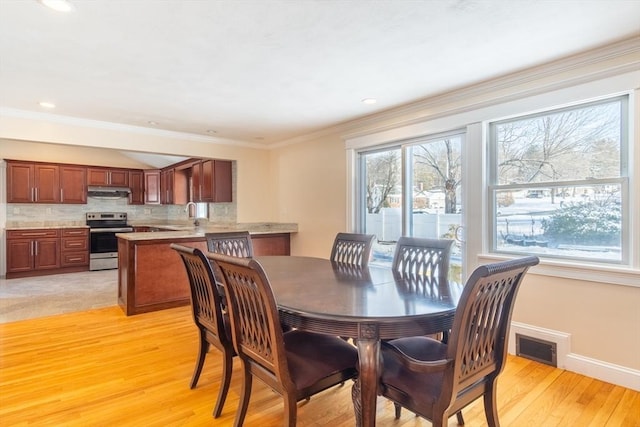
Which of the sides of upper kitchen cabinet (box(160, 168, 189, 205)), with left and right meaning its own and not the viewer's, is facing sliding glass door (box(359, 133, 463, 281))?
left

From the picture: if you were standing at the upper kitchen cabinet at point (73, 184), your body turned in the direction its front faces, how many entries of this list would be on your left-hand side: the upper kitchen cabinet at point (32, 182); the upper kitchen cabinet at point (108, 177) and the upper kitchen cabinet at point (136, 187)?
2

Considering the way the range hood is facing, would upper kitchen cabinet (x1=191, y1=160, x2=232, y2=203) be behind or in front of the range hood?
in front

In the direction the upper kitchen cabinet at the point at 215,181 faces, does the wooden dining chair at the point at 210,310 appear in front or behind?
in front

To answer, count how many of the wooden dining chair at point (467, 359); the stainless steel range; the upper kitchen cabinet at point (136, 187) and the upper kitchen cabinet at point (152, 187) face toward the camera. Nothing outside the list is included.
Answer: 3

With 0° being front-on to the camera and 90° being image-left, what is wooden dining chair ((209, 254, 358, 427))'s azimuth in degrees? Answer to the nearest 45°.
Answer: approximately 225°

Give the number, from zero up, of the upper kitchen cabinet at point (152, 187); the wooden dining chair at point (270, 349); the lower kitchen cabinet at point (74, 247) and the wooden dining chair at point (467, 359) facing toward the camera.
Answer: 2

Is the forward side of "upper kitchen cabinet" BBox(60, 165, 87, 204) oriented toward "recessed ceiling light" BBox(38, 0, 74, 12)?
yes

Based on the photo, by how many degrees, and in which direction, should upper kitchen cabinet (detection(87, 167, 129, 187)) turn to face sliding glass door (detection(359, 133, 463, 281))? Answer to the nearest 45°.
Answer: approximately 45° to its left

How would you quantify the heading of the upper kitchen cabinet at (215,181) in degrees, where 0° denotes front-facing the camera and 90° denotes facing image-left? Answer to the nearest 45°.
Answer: approximately 45°

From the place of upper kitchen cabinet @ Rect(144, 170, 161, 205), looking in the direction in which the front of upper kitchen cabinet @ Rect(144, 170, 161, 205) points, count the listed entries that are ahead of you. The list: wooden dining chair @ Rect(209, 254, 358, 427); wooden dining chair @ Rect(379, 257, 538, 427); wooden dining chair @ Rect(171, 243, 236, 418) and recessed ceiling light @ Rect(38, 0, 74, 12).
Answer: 4

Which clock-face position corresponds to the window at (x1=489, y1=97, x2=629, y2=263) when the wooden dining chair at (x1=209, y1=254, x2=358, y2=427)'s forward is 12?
The window is roughly at 1 o'clock from the wooden dining chair.

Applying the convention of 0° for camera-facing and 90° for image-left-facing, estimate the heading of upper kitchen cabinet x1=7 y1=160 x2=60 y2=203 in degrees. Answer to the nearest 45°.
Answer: approximately 0°

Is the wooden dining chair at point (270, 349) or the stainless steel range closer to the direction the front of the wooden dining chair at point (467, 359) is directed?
the stainless steel range
